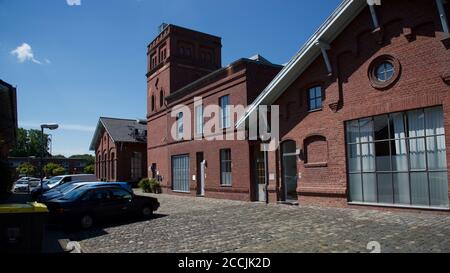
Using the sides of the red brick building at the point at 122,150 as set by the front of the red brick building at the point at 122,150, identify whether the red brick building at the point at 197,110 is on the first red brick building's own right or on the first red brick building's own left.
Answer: on the first red brick building's own left

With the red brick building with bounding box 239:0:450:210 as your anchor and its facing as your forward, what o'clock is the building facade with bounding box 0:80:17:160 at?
The building facade is roughly at 1 o'clock from the red brick building.

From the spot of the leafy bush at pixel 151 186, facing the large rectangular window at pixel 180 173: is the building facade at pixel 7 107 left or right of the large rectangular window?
right

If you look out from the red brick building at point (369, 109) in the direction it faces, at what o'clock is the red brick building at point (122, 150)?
the red brick building at point (122, 150) is roughly at 3 o'clock from the red brick building at point (369, 109).

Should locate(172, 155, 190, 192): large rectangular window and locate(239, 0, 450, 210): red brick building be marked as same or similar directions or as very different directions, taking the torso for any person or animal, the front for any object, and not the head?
same or similar directions

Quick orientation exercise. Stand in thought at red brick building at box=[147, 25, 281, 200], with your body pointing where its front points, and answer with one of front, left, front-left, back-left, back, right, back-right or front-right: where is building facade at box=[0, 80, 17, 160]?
front

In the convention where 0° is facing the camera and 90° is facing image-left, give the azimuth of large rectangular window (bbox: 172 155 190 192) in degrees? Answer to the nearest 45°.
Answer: approximately 45°

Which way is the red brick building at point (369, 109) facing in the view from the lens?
facing the viewer and to the left of the viewer

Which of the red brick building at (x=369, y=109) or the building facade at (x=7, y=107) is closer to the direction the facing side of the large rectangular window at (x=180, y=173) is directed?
the building facade

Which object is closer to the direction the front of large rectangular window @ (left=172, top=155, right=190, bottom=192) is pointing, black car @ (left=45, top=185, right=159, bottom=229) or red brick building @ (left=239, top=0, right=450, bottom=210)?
the black car

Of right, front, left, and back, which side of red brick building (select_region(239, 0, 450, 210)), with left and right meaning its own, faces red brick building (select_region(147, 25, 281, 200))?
right

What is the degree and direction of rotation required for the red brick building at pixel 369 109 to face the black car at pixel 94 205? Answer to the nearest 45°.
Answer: approximately 45° to its right

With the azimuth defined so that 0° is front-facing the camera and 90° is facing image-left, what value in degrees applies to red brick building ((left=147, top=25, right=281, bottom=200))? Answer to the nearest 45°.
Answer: approximately 45°
